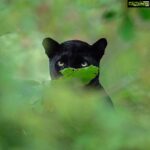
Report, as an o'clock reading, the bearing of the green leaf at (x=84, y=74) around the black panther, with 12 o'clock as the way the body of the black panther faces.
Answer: The green leaf is roughly at 12 o'clock from the black panther.

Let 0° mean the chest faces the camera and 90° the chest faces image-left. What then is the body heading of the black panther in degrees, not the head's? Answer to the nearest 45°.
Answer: approximately 0°
